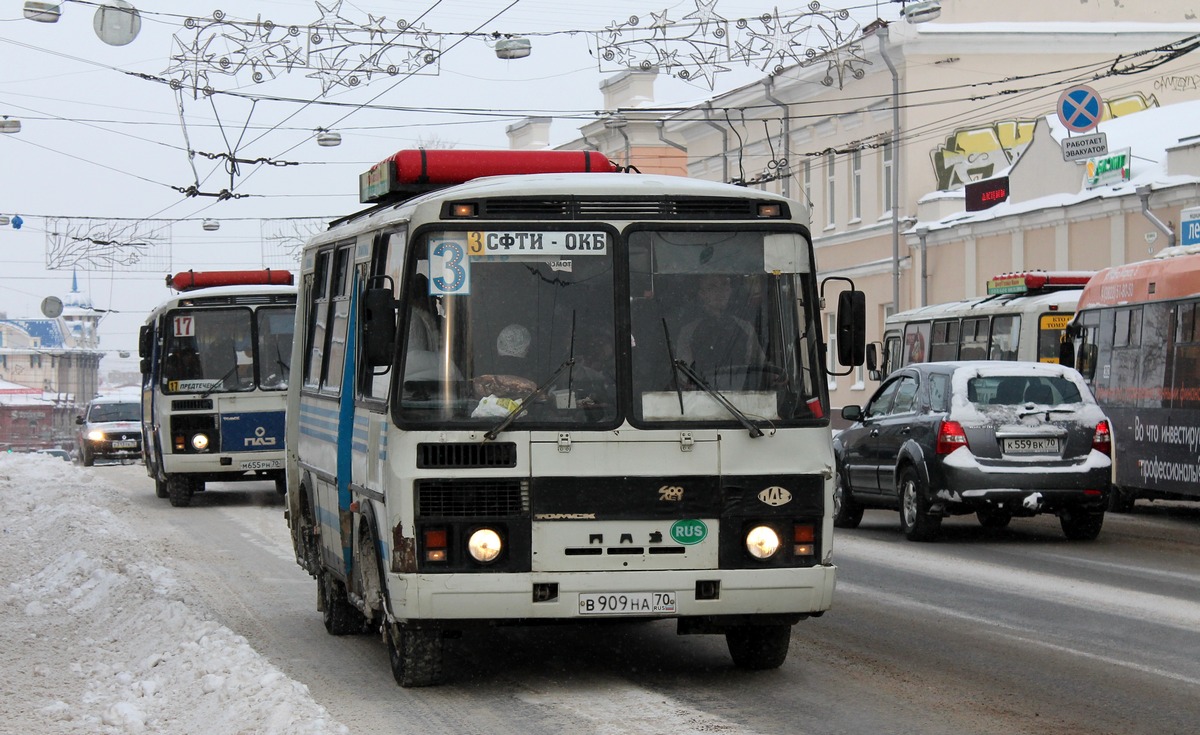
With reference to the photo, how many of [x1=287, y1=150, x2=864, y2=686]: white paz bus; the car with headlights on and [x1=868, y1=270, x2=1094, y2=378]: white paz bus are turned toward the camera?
2

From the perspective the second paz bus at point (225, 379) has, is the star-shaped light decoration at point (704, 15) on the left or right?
on its left

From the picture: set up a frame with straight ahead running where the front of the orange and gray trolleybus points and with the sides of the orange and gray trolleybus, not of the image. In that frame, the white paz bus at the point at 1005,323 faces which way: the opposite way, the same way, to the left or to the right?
the same way

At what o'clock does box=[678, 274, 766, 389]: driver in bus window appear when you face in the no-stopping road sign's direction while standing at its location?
The driver in bus window is roughly at 12 o'clock from the no-stopping road sign.

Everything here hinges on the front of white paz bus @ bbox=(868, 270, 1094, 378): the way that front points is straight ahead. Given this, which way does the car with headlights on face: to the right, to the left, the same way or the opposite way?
the opposite way

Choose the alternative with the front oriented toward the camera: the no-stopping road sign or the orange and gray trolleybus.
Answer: the no-stopping road sign

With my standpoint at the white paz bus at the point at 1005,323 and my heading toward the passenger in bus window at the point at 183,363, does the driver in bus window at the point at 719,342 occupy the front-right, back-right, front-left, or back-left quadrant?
front-left

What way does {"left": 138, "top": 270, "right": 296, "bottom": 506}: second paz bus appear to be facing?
toward the camera

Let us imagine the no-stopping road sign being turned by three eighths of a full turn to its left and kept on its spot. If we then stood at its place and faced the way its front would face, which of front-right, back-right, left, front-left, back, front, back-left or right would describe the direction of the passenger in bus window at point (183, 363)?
back

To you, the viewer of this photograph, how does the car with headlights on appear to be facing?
facing the viewer

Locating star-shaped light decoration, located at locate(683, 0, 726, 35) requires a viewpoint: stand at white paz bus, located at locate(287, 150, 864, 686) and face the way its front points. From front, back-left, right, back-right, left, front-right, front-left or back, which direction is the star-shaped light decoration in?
back

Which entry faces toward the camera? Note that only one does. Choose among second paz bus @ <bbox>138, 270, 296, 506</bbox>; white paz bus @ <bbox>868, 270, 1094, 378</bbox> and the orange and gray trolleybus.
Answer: the second paz bus

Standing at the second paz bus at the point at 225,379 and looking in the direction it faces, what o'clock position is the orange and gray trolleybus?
The orange and gray trolleybus is roughly at 10 o'clock from the second paz bus.

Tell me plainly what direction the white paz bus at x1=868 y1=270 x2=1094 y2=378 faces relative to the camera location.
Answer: facing away from the viewer and to the left of the viewer
